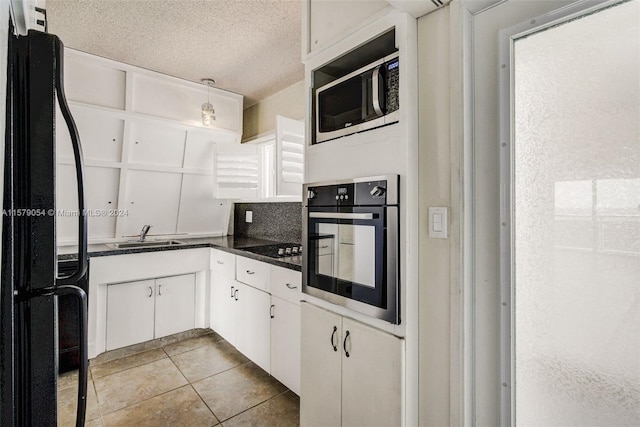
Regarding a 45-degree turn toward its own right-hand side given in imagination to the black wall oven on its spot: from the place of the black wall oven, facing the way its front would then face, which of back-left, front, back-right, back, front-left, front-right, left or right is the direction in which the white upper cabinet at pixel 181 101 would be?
front-right

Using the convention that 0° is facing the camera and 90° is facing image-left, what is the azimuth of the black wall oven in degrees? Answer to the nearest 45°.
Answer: approximately 45°

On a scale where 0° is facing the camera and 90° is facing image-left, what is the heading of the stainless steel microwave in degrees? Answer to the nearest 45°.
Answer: approximately 45°

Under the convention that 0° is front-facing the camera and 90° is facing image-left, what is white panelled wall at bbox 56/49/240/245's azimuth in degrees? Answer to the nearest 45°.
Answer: approximately 315°

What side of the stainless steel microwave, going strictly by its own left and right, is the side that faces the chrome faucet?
right

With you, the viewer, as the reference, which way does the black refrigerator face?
facing to the right of the viewer

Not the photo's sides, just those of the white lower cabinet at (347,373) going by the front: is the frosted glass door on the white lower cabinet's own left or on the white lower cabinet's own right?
on the white lower cabinet's own left
